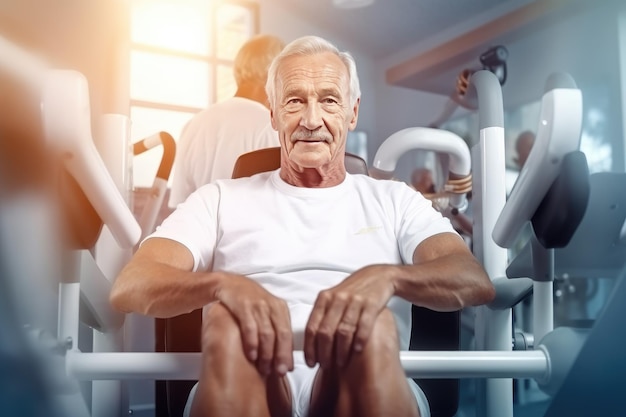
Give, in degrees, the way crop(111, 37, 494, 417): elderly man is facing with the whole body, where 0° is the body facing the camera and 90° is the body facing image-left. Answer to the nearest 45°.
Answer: approximately 0°
